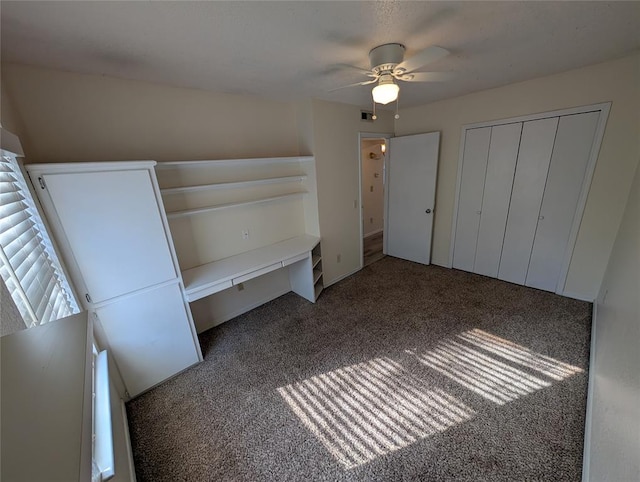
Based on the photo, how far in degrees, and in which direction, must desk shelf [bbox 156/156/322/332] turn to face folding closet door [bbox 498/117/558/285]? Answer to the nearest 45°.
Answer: approximately 45° to its left

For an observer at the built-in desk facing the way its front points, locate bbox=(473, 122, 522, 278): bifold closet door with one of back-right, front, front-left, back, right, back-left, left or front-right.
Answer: front-left

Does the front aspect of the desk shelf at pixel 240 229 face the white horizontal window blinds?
no

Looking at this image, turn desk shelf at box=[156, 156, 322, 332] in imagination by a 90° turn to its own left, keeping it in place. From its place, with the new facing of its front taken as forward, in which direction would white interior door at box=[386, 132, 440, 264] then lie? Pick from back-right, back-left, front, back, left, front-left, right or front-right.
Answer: front-right

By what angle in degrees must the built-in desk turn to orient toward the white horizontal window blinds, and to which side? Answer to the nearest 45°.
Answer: approximately 90° to its right

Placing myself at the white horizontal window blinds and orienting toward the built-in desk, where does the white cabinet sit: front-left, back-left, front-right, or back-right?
front-left

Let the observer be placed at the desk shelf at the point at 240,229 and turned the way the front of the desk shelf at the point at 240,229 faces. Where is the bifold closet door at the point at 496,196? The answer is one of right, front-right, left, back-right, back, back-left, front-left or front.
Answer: front-left

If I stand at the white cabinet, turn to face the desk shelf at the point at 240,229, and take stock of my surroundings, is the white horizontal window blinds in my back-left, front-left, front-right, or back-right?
back-right

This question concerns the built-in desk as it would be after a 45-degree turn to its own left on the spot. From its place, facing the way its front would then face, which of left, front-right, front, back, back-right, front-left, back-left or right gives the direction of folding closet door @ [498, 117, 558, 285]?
front

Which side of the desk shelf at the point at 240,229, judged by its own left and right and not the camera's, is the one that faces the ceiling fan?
front

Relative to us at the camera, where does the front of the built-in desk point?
facing the viewer and to the right of the viewer
